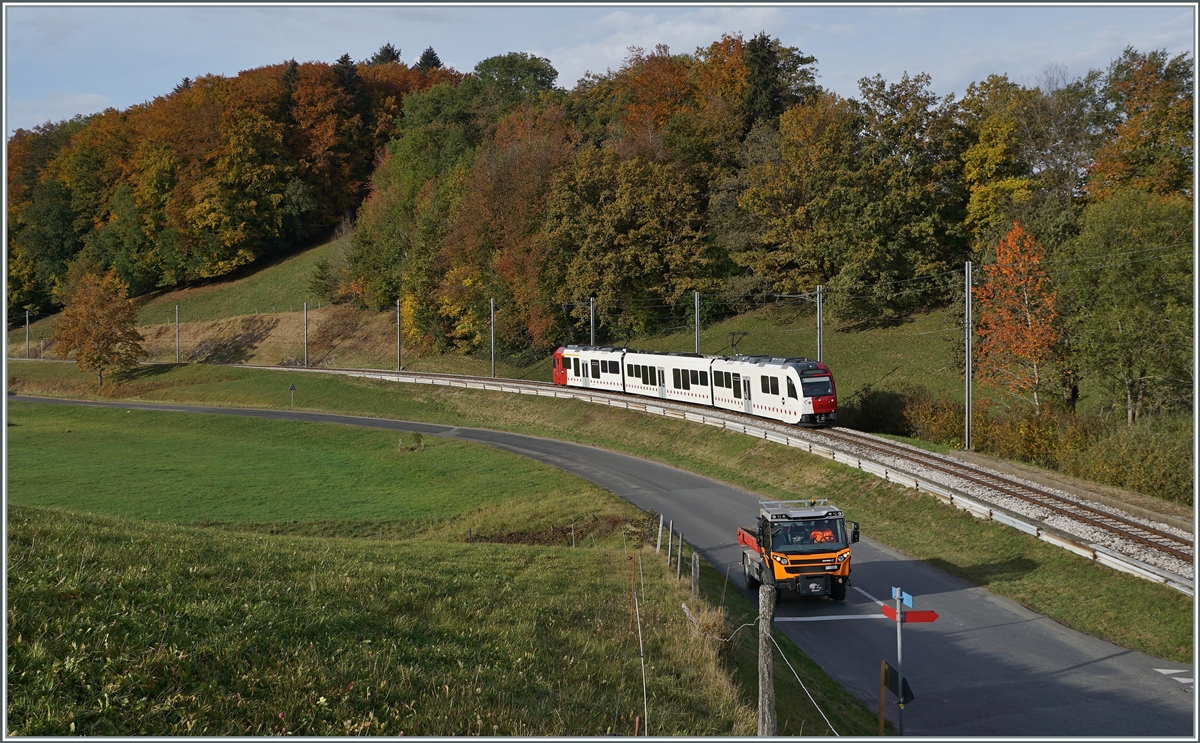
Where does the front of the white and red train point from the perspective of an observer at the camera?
facing the viewer and to the right of the viewer

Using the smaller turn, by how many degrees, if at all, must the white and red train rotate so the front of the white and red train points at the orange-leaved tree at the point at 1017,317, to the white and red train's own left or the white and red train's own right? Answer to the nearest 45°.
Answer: approximately 45° to the white and red train's own left

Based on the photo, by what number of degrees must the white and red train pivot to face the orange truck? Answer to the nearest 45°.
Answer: approximately 45° to its right

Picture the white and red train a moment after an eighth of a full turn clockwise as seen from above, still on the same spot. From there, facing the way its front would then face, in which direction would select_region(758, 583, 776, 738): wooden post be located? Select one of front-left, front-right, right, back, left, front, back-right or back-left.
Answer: front
